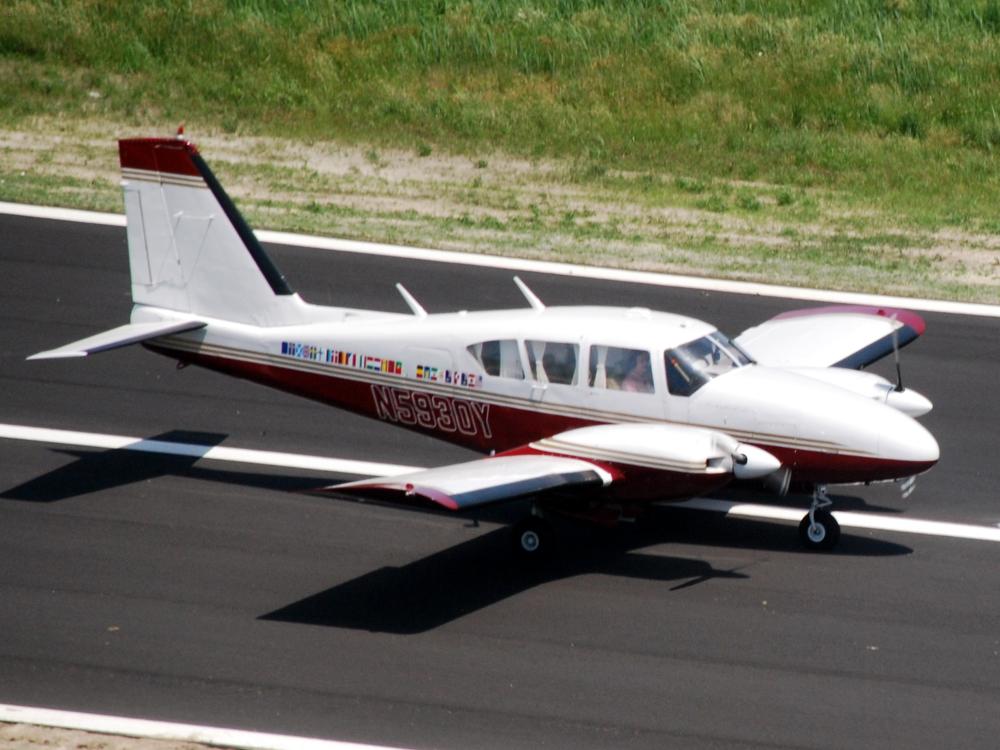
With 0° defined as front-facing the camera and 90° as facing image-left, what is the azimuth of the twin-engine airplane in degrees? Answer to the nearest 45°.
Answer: approximately 315°
